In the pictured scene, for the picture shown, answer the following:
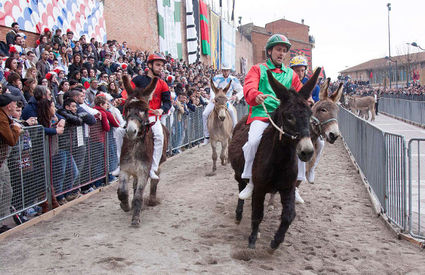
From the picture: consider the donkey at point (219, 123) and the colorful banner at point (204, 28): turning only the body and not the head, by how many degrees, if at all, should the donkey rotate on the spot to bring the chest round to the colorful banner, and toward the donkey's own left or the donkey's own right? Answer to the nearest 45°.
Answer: approximately 180°

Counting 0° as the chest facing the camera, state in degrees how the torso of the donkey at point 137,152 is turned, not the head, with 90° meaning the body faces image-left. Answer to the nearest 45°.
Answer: approximately 0°

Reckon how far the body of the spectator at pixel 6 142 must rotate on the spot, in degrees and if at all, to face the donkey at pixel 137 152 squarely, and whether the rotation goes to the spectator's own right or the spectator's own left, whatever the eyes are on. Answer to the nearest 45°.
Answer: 0° — they already face it

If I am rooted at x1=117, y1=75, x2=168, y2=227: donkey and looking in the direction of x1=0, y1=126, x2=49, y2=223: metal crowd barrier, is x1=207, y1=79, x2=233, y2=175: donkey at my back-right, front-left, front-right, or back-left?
back-right

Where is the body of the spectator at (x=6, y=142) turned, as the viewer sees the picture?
to the viewer's right

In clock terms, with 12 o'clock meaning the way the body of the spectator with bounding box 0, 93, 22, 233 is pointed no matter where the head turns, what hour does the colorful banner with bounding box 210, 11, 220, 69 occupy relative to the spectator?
The colorful banner is roughly at 10 o'clock from the spectator.

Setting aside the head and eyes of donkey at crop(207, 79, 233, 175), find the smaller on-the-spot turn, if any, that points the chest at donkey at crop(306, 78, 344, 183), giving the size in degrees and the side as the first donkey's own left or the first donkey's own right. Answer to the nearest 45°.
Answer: approximately 45° to the first donkey's own left
